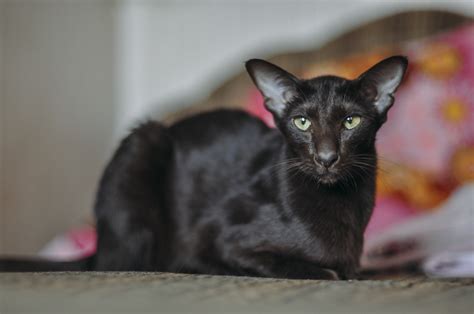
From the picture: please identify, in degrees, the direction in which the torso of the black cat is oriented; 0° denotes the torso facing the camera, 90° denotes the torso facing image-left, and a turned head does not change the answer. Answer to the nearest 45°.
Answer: approximately 270°
